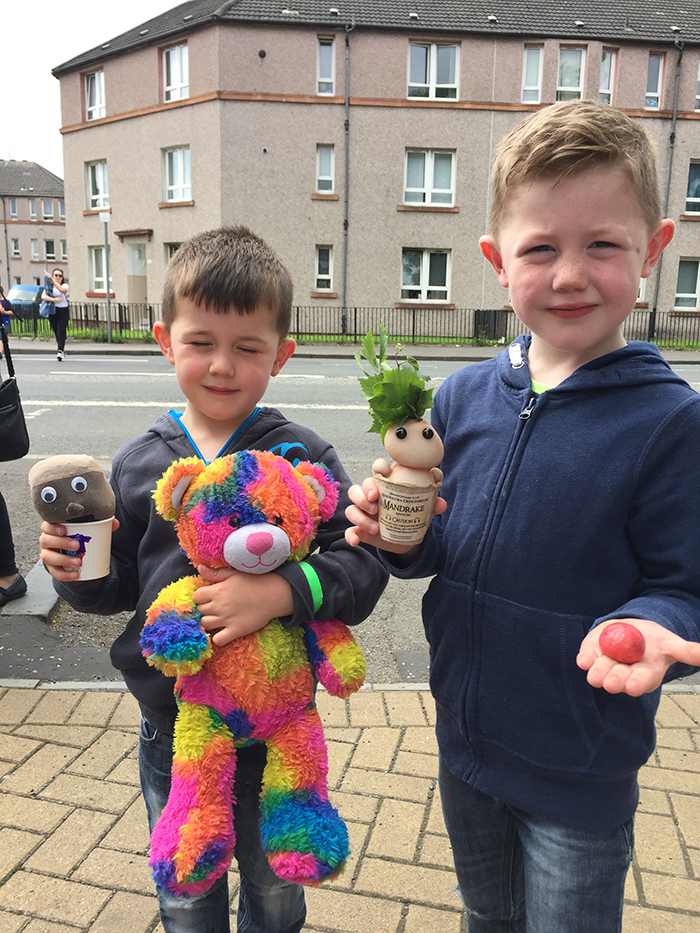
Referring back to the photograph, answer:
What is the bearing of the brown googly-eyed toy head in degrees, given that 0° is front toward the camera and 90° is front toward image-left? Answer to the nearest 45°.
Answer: approximately 0°

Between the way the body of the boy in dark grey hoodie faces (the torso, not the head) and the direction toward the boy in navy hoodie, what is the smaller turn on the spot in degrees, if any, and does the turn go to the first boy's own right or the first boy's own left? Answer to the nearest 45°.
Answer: approximately 45° to the first boy's own left

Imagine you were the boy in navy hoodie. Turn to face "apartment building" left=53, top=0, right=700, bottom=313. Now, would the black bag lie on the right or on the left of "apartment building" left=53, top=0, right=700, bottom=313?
left

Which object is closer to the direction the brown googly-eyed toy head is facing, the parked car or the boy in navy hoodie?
the boy in navy hoodie

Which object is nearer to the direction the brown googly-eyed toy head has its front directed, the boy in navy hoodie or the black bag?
the boy in navy hoodie

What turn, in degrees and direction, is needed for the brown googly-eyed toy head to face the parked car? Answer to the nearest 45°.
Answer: approximately 180°
